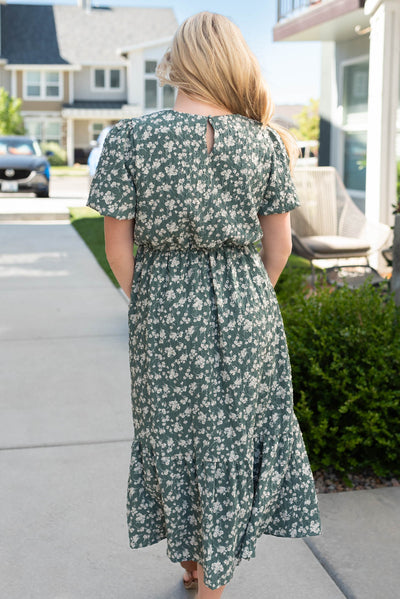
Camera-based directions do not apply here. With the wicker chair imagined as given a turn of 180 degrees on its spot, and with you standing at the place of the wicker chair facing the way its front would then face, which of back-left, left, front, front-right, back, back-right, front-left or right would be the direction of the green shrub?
back-left

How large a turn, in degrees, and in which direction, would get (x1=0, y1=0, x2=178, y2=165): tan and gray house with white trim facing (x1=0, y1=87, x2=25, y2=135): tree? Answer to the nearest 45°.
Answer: approximately 45° to its right

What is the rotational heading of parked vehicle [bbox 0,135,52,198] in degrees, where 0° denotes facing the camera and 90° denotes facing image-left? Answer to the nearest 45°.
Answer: approximately 0°

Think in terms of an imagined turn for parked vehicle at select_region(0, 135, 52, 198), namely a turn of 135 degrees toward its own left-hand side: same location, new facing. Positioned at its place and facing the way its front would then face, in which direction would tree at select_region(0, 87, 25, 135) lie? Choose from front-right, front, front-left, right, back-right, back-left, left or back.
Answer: front-left

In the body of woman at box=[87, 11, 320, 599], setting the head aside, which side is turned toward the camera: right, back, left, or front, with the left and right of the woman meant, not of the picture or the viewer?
back

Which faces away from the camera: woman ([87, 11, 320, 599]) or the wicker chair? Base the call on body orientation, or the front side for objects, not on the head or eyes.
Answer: the woman

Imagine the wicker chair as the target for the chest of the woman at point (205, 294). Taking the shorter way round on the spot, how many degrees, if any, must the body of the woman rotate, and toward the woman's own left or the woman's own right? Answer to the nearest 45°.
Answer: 0° — they already face it

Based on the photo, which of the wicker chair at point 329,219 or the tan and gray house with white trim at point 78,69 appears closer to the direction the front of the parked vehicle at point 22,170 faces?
the wicker chair
